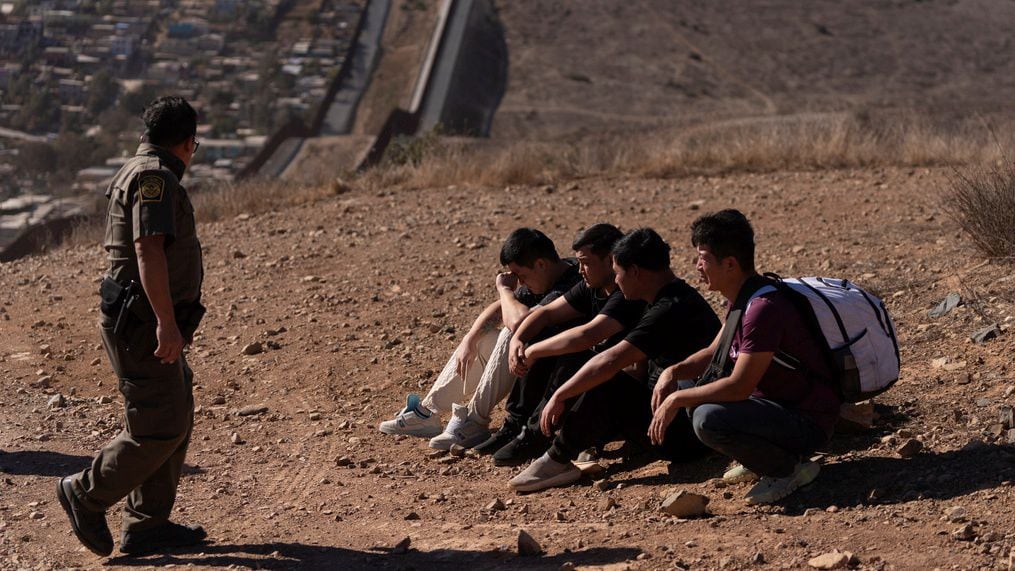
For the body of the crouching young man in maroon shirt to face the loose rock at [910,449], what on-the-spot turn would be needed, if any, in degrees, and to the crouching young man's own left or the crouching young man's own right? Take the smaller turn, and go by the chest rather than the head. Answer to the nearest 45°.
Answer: approximately 135° to the crouching young man's own right

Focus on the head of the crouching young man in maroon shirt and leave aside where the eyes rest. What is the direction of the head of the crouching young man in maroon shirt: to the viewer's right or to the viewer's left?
to the viewer's left

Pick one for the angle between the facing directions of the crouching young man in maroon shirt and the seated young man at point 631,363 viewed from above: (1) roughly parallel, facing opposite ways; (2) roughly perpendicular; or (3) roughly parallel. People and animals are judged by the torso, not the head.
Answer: roughly parallel

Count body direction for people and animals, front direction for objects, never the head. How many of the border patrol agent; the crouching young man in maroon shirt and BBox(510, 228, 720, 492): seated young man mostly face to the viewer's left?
2

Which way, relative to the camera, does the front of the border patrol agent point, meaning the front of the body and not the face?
to the viewer's right

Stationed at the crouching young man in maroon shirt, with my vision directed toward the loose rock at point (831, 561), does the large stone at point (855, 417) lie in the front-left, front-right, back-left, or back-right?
back-left

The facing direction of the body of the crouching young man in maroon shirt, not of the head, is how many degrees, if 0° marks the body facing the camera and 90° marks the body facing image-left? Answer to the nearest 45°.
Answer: approximately 90°

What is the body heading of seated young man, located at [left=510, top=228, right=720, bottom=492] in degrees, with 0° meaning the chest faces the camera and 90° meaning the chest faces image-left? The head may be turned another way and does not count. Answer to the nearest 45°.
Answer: approximately 90°

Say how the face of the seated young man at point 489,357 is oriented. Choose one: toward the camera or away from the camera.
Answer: toward the camera

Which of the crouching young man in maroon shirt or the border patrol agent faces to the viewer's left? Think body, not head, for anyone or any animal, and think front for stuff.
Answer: the crouching young man in maroon shirt

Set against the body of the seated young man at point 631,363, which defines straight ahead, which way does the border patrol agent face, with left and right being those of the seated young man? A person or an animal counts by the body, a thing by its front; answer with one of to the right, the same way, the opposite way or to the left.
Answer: the opposite way

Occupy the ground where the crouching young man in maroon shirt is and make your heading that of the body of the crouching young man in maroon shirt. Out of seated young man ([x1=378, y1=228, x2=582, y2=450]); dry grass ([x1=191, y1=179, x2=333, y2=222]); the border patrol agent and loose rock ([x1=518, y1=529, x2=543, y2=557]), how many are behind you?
0

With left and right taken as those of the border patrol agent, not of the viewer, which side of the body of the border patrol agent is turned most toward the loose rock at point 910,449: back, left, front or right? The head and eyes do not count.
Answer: front

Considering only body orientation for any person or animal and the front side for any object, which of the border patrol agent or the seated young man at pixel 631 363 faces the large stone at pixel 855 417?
the border patrol agent

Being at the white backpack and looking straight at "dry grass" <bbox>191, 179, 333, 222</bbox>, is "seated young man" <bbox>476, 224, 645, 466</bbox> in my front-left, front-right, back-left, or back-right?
front-left

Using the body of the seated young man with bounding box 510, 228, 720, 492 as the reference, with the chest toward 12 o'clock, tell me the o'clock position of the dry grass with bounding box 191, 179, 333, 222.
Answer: The dry grass is roughly at 2 o'clock from the seated young man.
